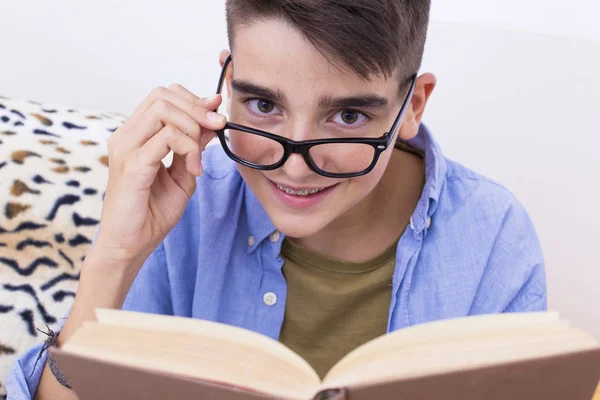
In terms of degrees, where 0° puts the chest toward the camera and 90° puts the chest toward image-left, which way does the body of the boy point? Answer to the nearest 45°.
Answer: approximately 0°

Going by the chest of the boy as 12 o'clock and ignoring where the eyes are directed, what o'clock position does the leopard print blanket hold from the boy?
The leopard print blanket is roughly at 4 o'clock from the boy.
